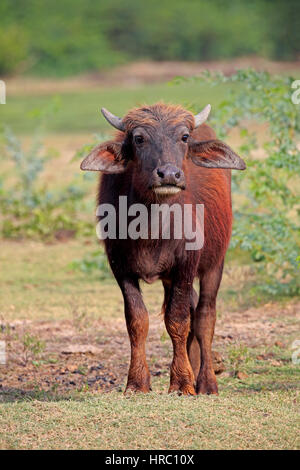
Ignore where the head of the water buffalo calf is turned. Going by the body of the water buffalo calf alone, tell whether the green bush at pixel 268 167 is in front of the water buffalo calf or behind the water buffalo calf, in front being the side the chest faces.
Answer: behind

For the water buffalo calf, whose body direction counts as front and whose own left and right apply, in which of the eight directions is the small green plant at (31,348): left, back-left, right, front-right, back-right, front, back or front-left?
back-right

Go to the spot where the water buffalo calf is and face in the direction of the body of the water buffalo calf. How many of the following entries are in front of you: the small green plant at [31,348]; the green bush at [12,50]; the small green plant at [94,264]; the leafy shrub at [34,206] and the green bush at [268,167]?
0

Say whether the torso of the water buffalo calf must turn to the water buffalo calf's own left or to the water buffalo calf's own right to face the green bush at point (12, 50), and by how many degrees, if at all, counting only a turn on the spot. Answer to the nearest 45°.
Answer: approximately 180°

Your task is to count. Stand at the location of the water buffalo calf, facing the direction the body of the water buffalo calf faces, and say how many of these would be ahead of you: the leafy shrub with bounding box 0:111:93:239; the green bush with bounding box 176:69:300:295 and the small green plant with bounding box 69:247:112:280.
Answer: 0

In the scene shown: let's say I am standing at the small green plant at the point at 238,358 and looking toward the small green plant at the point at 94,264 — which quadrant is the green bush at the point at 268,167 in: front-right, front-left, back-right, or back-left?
front-right

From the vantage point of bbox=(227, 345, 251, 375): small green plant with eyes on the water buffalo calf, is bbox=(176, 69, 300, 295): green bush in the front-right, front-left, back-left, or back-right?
back-right

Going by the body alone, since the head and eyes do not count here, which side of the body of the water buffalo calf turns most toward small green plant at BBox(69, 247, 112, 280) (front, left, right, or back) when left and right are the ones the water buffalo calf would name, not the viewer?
back

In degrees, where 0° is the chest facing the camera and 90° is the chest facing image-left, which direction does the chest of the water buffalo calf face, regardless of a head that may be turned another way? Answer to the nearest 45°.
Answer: approximately 0°

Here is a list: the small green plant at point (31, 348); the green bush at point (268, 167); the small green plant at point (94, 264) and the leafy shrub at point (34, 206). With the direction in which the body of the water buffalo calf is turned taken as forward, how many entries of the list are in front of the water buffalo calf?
0

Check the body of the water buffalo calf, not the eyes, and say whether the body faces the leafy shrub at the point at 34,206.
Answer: no

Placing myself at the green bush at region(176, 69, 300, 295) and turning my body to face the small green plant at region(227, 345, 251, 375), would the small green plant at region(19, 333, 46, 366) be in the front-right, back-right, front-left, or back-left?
front-right

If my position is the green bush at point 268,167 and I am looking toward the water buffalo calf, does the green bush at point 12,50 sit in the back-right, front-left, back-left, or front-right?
back-right

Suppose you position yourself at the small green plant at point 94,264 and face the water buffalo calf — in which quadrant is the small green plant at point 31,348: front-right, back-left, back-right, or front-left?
front-right
